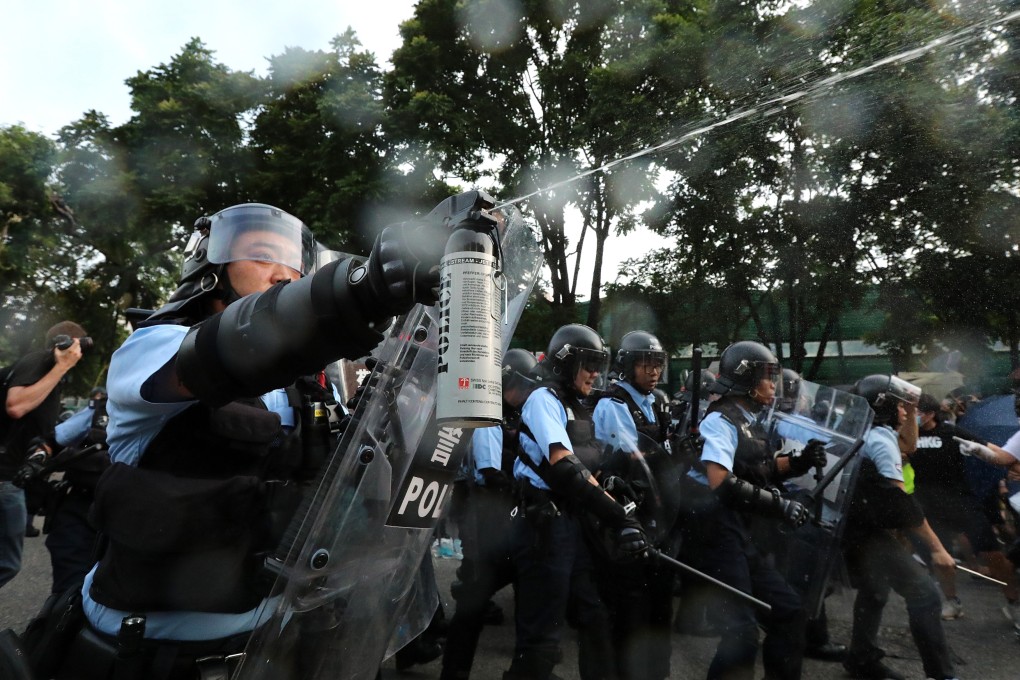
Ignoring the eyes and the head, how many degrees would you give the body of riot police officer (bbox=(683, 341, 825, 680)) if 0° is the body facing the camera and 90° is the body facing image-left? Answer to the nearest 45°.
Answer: approximately 270°

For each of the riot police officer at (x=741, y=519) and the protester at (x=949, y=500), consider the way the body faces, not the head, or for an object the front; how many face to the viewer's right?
1

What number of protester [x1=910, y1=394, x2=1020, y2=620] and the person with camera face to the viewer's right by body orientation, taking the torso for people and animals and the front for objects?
1

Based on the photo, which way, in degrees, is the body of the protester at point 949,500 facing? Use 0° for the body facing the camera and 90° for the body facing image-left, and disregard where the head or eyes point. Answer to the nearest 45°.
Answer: approximately 45°

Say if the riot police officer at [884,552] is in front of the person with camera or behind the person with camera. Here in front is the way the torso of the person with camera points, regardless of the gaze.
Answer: in front

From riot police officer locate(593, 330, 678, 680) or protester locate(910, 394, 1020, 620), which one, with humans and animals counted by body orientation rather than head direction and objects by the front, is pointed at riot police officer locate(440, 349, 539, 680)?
the protester

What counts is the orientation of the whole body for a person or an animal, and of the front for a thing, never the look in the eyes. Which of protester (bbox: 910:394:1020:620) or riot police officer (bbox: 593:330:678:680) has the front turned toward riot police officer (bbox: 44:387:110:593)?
the protester

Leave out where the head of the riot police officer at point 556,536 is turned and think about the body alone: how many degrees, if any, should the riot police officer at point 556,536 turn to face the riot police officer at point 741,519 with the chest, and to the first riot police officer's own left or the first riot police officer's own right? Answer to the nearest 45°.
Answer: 0° — they already face them

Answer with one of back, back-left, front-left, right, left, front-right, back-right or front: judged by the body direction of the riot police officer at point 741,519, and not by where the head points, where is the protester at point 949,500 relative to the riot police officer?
front-left

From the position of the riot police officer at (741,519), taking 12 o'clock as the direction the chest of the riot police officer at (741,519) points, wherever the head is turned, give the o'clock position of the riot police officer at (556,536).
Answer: the riot police officer at (556,536) is roughly at 5 o'clock from the riot police officer at (741,519).

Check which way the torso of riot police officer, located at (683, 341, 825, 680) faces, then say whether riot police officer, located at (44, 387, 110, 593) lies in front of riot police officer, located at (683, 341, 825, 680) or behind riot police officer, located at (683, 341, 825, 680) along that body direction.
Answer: behind

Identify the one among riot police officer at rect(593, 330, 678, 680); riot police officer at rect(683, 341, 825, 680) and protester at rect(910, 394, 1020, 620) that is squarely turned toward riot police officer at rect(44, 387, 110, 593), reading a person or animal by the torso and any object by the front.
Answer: the protester

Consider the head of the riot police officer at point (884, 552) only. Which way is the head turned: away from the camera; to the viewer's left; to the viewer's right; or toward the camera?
to the viewer's right

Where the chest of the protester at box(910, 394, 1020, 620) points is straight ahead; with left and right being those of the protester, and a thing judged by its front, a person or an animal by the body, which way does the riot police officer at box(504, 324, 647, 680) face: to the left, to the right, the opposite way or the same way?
the opposite way

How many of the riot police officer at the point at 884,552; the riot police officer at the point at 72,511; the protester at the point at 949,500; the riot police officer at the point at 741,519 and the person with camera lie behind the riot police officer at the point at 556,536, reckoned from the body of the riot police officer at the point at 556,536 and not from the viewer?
2

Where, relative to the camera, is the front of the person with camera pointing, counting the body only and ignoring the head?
to the viewer's right

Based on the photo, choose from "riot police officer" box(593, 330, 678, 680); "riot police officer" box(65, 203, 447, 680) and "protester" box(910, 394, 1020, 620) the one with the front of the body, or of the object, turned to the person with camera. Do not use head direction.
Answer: the protester

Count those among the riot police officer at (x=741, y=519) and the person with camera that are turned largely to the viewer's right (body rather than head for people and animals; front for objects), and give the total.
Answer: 2

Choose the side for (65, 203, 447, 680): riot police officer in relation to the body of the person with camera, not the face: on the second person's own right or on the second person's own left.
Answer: on the second person's own right

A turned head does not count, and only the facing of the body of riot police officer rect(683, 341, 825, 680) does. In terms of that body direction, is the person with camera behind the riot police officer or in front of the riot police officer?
behind

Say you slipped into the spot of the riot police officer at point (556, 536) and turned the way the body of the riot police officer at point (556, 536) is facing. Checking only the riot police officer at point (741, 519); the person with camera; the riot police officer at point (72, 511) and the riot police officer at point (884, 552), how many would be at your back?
2
